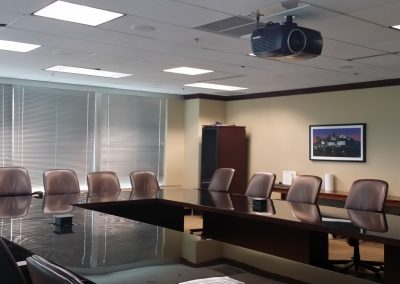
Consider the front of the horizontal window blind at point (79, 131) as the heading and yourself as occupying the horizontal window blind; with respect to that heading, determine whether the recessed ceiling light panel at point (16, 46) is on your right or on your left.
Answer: on your right

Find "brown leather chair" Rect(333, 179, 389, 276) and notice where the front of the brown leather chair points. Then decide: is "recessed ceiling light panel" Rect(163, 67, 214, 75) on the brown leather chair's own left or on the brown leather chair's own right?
on the brown leather chair's own right

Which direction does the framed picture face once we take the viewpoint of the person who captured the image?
facing the viewer and to the left of the viewer

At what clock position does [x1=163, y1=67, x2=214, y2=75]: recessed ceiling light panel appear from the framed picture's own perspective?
The recessed ceiling light panel is roughly at 12 o'clock from the framed picture.

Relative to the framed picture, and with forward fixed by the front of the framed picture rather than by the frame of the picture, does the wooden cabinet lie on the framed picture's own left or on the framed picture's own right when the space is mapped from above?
on the framed picture's own right

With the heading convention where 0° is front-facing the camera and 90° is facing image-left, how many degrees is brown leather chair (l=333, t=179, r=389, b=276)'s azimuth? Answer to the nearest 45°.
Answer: approximately 45°

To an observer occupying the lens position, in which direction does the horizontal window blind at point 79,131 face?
facing the viewer and to the right of the viewer

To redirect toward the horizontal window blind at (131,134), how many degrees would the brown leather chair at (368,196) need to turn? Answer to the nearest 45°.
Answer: approximately 90° to its right

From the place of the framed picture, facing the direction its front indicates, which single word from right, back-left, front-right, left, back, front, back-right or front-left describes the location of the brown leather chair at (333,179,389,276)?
front-left

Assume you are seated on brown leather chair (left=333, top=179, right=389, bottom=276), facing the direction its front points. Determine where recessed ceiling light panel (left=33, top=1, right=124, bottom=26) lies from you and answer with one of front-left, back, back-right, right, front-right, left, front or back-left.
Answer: front

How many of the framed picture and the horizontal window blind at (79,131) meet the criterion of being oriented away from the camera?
0

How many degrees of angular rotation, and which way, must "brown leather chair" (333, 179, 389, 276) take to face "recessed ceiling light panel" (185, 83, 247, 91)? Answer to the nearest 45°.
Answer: approximately 90° to its right

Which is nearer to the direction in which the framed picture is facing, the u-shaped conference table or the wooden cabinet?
the u-shaped conference table

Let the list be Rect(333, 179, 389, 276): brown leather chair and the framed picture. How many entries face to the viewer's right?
0
